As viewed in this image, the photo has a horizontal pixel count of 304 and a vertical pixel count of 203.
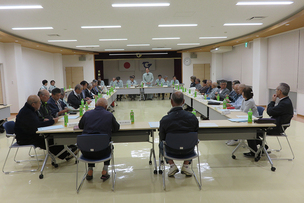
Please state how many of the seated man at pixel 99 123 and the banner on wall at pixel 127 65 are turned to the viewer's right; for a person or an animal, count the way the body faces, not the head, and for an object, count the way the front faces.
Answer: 0

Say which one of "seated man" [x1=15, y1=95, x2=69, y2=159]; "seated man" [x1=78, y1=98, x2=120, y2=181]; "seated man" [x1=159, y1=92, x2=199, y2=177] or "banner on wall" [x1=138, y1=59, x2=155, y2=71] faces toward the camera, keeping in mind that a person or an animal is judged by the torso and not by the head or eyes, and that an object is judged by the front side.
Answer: the banner on wall

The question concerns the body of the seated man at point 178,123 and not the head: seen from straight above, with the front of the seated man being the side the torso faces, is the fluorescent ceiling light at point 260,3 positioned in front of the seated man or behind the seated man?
in front

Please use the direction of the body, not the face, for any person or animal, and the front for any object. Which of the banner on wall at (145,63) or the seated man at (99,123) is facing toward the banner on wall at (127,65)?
the seated man

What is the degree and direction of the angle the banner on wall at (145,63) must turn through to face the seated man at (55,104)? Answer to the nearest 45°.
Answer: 0° — it already faces them

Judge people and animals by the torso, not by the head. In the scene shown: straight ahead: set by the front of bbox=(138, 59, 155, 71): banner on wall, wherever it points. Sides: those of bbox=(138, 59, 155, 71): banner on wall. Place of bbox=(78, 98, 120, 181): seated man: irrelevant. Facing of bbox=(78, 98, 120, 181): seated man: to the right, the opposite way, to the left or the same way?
the opposite way

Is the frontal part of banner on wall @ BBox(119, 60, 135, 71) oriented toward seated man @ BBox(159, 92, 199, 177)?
yes

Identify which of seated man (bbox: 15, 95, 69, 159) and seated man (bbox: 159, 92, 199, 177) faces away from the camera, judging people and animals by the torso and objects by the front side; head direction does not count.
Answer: seated man (bbox: 159, 92, 199, 177)

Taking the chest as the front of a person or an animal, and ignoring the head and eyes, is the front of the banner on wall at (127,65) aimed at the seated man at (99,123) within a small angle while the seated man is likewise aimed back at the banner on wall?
yes

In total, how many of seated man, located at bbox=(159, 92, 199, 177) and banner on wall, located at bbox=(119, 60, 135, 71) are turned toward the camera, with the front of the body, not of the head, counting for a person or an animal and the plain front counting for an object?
1

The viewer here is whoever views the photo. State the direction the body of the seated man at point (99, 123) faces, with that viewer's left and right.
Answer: facing away from the viewer

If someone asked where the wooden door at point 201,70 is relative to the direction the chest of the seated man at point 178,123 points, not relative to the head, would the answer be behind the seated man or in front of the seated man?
in front

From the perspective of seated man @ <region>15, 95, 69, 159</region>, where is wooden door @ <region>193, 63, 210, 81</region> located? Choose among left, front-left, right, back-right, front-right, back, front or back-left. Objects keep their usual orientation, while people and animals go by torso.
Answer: front-left

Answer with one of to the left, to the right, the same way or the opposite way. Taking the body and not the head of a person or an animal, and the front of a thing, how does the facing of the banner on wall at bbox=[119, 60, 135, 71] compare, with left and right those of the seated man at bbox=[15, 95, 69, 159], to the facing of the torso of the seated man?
to the right

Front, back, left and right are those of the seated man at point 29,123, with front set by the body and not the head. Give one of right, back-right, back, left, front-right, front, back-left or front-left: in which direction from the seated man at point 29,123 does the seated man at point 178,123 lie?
front-right

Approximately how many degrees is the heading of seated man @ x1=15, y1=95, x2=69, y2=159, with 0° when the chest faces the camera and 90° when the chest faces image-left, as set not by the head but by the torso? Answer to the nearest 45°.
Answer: approximately 270°

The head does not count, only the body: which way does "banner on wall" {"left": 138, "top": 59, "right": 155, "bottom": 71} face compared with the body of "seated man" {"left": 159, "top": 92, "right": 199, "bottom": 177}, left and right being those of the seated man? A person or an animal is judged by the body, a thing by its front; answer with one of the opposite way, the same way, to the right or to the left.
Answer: the opposite way

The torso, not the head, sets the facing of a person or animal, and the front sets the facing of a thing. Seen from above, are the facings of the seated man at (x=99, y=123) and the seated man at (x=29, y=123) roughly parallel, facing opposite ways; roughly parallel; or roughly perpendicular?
roughly perpendicular

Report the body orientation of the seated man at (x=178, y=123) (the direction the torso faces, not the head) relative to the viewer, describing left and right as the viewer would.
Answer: facing away from the viewer

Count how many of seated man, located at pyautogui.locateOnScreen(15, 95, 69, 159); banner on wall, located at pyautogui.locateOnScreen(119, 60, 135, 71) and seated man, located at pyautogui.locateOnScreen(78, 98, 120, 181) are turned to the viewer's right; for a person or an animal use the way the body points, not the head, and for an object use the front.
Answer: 1
